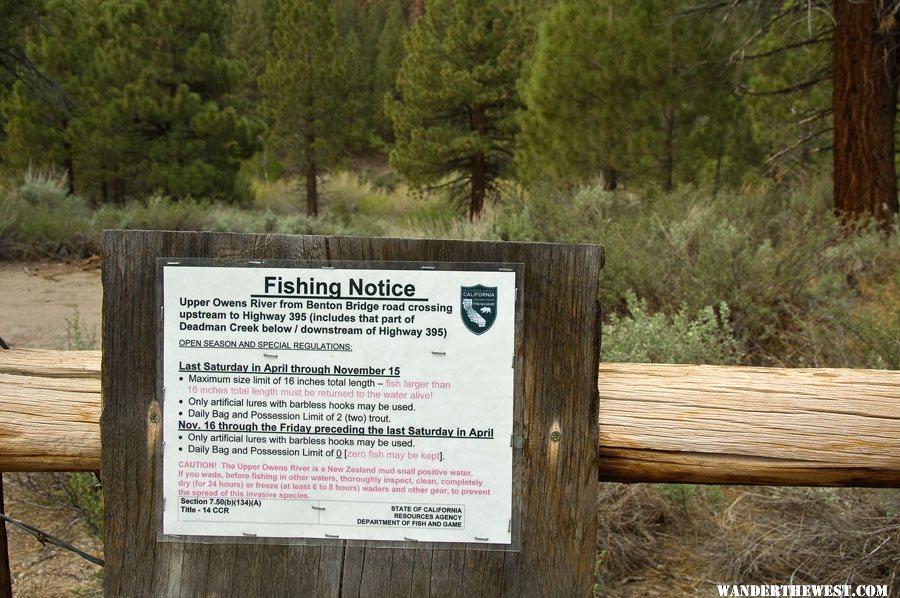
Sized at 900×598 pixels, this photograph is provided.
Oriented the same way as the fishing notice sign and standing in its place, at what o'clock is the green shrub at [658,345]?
The green shrub is roughly at 7 o'clock from the fishing notice sign.

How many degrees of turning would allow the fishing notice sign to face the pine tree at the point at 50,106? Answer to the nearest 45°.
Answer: approximately 180°

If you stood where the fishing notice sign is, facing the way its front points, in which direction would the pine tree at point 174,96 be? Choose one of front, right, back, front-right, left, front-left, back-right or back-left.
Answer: back

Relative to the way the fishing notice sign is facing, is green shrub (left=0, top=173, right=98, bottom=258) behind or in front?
behind

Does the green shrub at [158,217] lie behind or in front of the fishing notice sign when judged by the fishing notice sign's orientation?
behind

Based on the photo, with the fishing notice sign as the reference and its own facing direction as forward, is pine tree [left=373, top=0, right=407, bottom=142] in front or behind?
behind

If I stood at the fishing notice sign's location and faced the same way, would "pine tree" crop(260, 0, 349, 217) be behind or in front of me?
behind

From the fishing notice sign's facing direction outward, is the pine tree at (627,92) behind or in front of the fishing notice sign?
behind

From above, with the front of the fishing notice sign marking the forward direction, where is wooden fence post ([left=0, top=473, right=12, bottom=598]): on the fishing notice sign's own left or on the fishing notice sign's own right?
on the fishing notice sign's own right

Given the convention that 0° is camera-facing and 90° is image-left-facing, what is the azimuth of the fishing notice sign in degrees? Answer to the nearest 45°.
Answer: approximately 0°

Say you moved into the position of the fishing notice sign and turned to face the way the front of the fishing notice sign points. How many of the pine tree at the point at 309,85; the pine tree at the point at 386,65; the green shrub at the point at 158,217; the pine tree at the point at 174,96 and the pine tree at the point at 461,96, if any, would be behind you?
5
